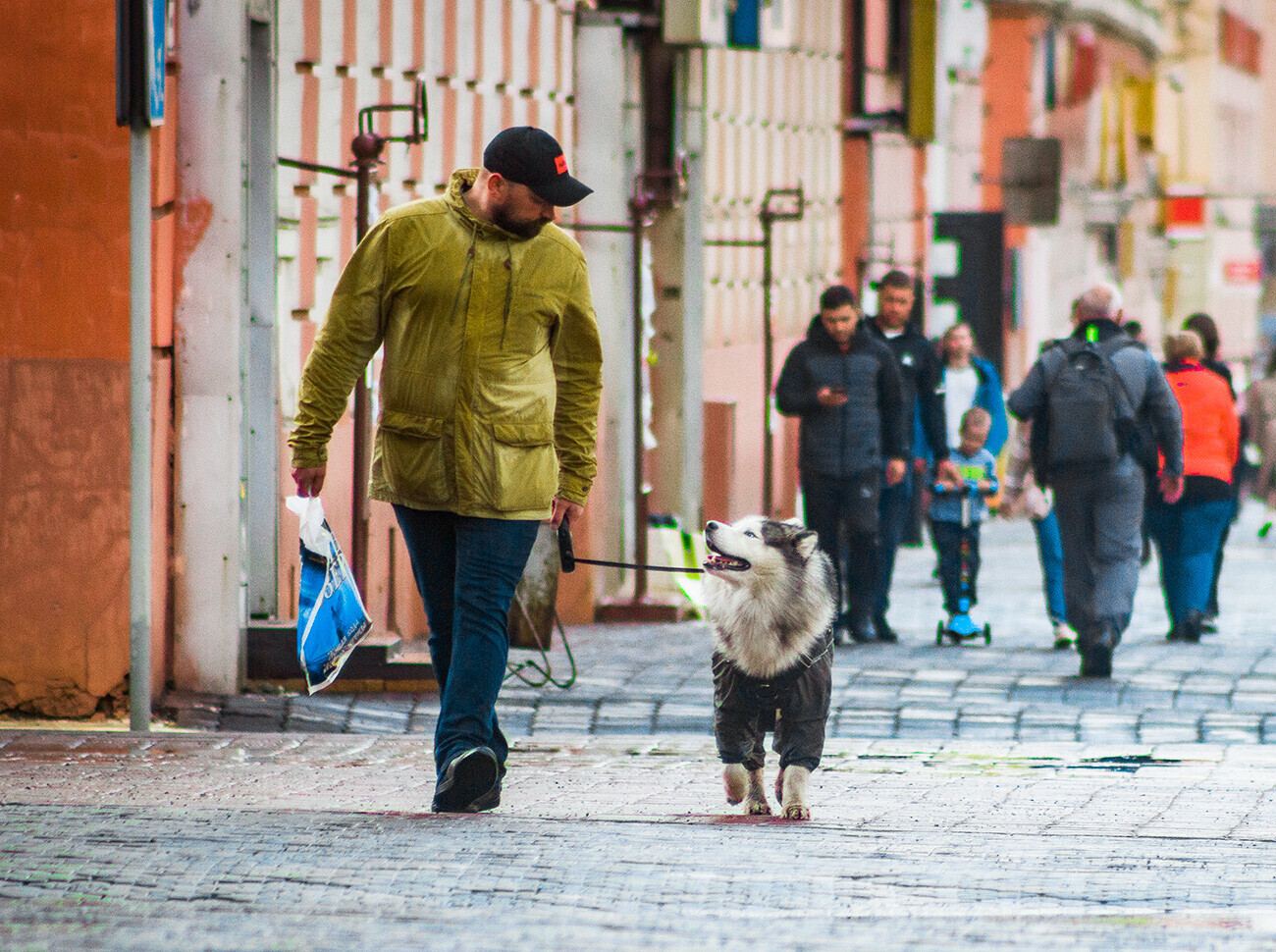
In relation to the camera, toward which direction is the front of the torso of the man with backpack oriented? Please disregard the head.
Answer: away from the camera

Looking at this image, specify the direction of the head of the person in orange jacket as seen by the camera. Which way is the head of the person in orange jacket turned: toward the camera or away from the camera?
away from the camera

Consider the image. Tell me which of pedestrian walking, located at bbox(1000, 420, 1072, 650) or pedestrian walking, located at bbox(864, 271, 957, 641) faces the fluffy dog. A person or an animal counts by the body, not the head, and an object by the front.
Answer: pedestrian walking, located at bbox(864, 271, 957, 641)

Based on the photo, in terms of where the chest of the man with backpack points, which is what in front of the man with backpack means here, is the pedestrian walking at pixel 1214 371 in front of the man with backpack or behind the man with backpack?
in front

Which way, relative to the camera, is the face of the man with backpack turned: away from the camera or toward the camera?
away from the camera

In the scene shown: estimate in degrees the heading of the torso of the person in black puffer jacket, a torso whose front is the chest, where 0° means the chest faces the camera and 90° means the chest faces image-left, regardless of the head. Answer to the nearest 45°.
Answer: approximately 0°

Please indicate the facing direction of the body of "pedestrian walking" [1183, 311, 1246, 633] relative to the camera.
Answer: away from the camera
